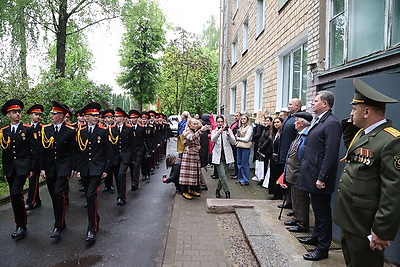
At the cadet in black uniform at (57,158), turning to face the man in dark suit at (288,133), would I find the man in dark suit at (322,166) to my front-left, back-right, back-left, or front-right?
front-right

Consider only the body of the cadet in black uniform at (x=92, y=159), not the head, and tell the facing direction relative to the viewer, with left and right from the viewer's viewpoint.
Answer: facing the viewer

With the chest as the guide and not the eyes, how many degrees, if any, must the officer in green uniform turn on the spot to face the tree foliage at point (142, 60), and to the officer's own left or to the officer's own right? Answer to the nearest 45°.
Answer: approximately 90° to the officer's own right

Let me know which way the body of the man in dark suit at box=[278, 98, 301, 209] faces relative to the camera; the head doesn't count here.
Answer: to the viewer's left

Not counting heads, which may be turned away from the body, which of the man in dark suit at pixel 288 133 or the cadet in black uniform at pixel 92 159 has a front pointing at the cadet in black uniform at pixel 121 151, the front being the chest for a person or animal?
the man in dark suit

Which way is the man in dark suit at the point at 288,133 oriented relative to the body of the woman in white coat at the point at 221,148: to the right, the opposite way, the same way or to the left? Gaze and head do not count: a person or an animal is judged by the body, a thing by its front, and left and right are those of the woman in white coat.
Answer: to the right

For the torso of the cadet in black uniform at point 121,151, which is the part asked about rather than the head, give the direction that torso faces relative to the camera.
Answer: toward the camera

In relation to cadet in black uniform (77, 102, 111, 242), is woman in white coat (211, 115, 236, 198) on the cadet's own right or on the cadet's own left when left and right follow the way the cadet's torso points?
on the cadet's own left

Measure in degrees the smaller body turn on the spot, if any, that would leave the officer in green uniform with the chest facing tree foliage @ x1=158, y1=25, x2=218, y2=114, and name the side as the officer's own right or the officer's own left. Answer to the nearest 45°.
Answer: approximately 90° to the officer's own right

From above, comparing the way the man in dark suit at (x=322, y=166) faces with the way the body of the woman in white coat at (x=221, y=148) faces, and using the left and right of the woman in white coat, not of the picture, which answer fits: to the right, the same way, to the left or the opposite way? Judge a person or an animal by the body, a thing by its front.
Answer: to the right

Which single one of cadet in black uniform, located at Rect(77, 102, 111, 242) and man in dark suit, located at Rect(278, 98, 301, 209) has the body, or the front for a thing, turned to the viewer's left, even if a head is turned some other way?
the man in dark suit

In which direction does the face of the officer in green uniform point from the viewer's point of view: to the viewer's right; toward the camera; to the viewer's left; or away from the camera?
to the viewer's left

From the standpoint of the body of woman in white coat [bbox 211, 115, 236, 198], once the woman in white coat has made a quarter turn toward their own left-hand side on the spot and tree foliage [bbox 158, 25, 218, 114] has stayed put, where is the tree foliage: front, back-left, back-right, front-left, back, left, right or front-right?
left

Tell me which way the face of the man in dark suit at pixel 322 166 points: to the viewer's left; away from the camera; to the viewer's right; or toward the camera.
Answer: to the viewer's left

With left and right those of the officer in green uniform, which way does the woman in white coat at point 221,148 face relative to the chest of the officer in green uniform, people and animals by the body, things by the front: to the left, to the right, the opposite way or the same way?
to the left
